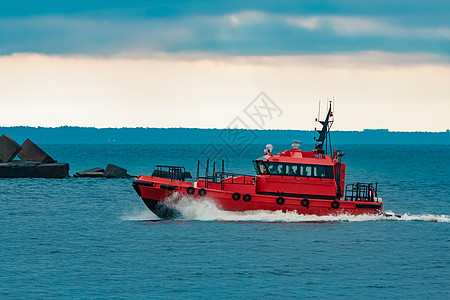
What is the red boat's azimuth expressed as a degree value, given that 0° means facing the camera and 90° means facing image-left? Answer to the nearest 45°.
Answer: approximately 90°
